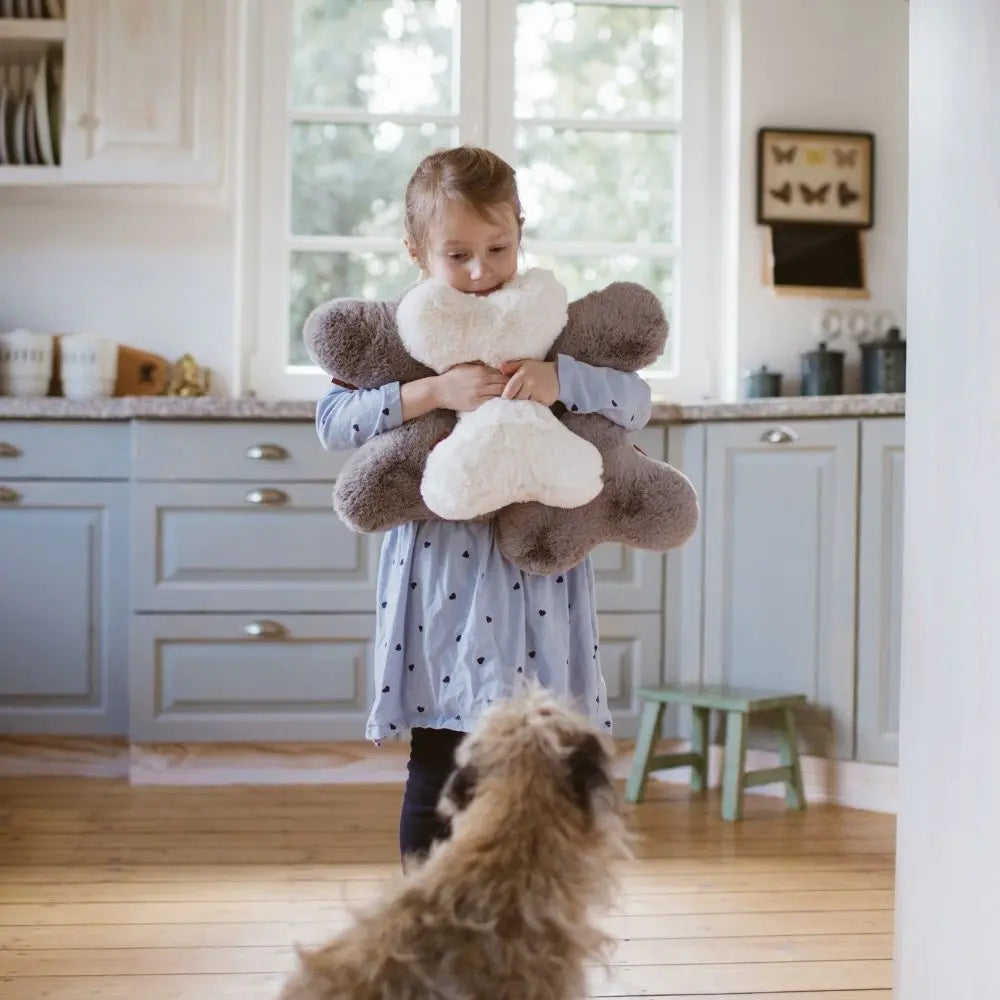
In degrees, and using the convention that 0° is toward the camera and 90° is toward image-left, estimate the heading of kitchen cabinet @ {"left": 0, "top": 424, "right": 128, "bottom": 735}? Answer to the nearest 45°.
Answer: approximately 0°

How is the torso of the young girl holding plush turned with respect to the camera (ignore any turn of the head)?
toward the camera

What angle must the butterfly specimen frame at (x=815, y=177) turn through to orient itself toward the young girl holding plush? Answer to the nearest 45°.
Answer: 0° — it already faces them

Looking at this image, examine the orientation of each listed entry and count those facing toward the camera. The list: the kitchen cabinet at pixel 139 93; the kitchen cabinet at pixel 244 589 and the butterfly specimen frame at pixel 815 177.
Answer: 3

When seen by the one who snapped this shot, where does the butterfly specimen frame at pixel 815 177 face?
facing the viewer

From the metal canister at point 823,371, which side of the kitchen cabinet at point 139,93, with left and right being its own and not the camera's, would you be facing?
left

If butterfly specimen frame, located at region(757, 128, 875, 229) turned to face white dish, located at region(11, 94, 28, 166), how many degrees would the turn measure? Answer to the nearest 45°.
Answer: approximately 90° to its right

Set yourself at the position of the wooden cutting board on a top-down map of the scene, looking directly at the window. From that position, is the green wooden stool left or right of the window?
right
